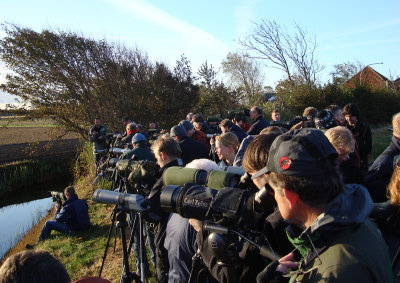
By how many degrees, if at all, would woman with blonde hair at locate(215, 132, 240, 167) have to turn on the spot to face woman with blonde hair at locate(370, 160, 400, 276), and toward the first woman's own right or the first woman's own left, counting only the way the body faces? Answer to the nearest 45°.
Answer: approximately 135° to the first woman's own left

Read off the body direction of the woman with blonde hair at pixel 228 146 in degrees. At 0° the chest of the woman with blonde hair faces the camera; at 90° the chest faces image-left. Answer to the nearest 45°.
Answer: approximately 90°

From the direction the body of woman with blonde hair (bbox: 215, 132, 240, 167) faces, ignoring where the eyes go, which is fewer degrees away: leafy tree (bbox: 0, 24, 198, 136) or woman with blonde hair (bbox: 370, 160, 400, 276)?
the leafy tree

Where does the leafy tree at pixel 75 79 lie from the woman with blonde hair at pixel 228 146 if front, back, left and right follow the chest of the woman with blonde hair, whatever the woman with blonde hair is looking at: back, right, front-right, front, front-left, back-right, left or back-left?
front-right
